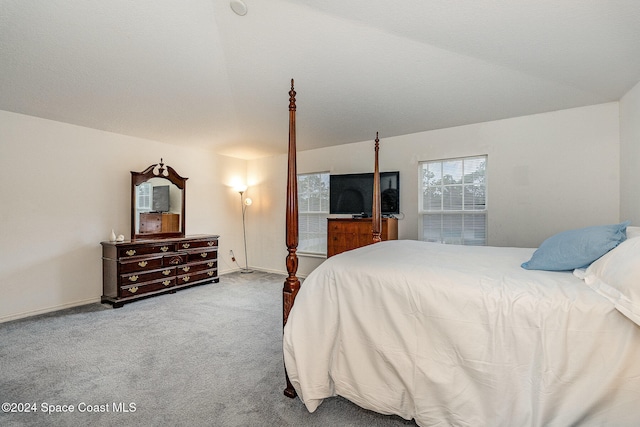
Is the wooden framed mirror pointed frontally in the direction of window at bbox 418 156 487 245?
yes

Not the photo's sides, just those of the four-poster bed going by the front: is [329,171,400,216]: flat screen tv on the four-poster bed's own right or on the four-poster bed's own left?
on the four-poster bed's own right

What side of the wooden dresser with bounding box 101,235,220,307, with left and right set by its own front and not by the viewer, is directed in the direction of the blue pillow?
front

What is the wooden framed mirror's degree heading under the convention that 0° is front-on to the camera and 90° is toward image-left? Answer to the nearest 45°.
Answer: approximately 315°

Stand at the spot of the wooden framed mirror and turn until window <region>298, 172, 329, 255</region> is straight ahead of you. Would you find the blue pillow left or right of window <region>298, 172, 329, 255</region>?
right

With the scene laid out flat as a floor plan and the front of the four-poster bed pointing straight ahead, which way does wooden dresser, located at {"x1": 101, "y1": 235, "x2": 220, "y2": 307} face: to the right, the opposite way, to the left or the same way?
the opposite way

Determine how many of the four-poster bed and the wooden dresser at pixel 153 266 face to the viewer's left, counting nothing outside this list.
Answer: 1

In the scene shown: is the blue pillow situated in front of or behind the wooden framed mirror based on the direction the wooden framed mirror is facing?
in front

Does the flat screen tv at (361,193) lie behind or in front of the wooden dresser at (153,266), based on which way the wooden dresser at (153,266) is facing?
in front

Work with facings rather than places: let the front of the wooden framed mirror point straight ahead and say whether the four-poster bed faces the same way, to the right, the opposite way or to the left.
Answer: the opposite way

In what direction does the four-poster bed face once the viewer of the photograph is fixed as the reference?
facing to the left of the viewer
